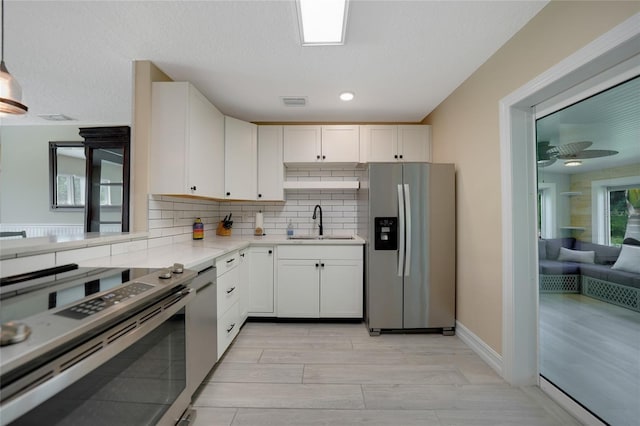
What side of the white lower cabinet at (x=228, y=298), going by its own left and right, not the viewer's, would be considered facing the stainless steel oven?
right

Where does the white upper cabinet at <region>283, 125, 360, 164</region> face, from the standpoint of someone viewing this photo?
facing the viewer

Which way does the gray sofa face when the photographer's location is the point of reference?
facing the viewer and to the left of the viewer

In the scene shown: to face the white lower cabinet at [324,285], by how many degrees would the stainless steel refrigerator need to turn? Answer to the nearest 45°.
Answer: approximately 90° to its right

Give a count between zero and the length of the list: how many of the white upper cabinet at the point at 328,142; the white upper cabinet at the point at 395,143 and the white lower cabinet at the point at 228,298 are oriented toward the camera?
2

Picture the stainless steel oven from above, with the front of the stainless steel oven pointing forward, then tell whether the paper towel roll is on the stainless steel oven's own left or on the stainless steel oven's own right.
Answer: on the stainless steel oven's own left

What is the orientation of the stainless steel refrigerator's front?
toward the camera

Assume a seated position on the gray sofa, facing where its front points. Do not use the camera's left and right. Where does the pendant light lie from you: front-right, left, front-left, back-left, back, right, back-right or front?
front

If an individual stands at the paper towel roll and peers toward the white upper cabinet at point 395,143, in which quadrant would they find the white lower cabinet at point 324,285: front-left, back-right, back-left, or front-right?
front-right

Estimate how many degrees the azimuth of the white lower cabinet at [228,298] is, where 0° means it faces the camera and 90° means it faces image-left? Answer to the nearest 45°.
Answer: approximately 270°

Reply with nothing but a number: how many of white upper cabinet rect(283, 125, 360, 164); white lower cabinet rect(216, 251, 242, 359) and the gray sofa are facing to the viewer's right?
1
